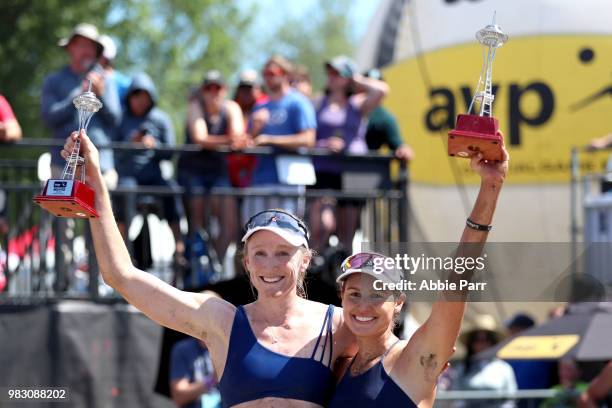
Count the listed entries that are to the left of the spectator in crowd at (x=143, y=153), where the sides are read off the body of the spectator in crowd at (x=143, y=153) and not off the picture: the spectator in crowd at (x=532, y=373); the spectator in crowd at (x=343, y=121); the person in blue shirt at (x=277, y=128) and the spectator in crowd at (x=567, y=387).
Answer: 4

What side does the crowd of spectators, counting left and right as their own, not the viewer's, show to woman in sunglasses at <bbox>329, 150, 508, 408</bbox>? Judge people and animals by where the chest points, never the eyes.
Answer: front

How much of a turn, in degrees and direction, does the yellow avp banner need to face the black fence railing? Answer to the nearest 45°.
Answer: approximately 45° to its right

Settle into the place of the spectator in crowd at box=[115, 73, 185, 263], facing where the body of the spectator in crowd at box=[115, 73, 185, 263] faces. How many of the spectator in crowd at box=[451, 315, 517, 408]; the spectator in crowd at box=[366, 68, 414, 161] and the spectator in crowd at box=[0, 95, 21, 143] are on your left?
2

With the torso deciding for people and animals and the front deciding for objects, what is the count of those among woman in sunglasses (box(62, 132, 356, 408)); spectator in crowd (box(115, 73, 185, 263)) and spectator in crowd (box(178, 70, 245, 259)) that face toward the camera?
3

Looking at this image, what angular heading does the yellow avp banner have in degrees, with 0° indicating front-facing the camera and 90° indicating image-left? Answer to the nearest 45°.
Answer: approximately 0°

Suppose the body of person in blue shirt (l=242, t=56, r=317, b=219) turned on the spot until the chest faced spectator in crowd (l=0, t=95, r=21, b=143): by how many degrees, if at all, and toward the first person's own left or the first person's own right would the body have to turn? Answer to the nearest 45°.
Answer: approximately 45° to the first person's own right

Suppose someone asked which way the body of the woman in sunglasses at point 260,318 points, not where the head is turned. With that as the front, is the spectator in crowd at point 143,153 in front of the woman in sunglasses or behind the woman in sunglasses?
behind
